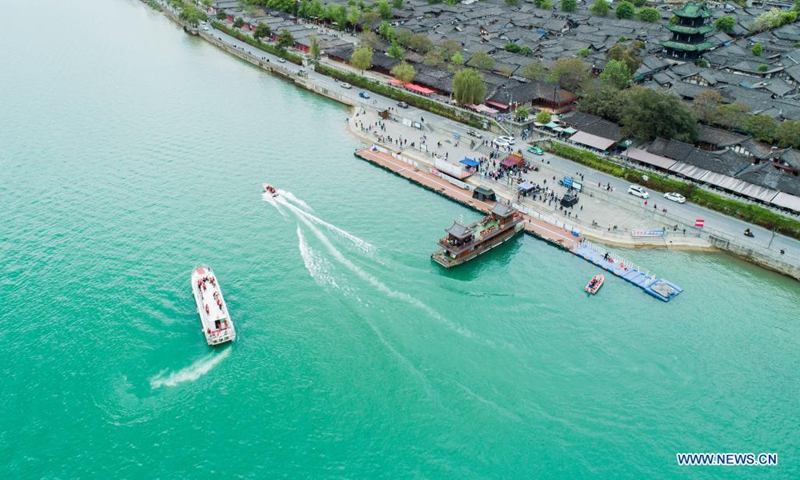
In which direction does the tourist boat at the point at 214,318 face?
away from the camera
